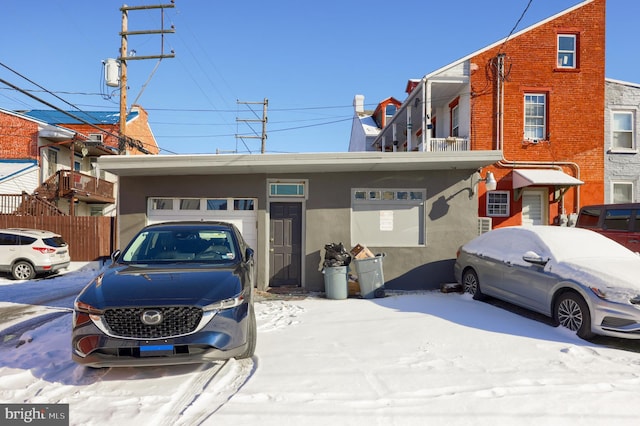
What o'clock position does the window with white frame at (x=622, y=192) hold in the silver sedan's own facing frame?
The window with white frame is roughly at 8 o'clock from the silver sedan.

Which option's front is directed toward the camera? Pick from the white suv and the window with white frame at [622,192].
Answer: the window with white frame

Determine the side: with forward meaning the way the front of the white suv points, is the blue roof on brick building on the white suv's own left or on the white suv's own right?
on the white suv's own right

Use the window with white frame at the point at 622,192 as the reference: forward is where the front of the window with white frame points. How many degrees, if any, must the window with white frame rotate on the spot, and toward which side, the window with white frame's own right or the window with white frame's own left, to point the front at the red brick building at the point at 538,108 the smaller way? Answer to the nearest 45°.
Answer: approximately 45° to the window with white frame's own right

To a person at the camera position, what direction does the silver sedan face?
facing the viewer and to the right of the viewer

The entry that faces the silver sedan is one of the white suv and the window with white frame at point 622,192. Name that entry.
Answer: the window with white frame

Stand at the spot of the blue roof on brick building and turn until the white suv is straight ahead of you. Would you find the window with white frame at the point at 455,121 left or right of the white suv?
left

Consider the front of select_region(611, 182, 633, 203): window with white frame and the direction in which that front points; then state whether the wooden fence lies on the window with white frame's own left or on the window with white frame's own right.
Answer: on the window with white frame's own right

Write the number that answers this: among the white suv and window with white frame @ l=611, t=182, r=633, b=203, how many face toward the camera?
1

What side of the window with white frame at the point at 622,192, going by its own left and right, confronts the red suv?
front

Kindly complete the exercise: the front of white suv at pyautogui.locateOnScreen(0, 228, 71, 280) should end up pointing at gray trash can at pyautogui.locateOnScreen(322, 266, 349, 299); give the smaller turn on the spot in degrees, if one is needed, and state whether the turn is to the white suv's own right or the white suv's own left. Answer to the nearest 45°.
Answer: approximately 180°

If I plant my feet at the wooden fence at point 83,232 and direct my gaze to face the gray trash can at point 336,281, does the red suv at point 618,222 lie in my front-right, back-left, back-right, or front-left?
front-left

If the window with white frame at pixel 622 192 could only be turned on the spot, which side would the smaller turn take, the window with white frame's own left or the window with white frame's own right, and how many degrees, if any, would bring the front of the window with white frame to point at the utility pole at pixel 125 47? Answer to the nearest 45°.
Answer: approximately 45° to the window with white frame's own right

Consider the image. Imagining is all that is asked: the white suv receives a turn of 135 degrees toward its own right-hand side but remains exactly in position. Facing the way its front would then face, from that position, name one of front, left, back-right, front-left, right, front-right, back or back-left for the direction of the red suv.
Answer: front-right

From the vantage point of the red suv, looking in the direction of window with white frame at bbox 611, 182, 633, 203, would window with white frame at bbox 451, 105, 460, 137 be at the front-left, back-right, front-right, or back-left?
front-left

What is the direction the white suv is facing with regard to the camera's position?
facing away from the viewer and to the left of the viewer

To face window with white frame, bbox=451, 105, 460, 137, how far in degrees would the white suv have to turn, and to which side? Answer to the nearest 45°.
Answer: approximately 135° to its right

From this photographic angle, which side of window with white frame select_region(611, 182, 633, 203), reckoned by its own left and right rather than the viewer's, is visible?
front
